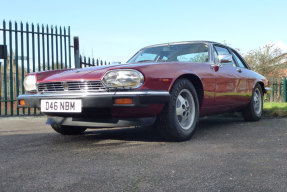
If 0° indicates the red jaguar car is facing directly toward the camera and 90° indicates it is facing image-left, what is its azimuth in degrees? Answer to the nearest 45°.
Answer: approximately 45°

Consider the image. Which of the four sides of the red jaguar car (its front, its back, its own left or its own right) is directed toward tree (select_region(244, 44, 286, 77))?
back
